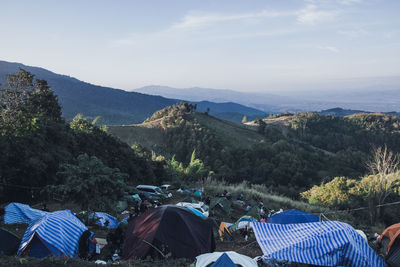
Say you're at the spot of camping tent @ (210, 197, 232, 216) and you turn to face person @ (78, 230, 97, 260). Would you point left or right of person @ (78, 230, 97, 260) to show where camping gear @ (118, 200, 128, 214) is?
right

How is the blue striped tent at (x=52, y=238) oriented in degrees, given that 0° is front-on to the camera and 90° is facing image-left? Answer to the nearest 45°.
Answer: approximately 45°

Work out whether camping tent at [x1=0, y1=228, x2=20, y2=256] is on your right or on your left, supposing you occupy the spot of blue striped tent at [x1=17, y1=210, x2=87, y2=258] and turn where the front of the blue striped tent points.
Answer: on your right

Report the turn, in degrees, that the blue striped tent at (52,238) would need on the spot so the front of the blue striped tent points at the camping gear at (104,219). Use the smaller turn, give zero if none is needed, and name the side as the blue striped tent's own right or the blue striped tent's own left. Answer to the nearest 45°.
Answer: approximately 180°

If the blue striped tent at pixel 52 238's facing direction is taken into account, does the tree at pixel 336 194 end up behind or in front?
behind

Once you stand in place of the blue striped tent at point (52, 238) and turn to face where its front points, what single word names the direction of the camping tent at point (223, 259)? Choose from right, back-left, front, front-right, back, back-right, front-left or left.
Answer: left

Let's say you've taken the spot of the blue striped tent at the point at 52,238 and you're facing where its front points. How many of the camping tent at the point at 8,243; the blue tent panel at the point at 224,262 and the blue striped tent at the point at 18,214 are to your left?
1
